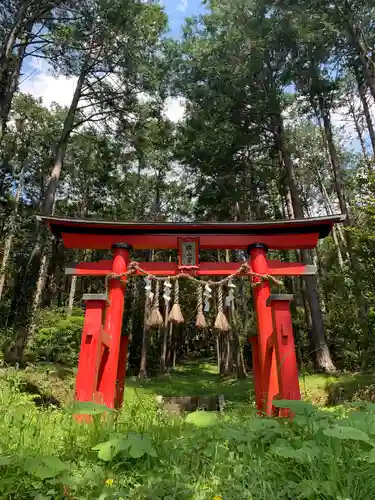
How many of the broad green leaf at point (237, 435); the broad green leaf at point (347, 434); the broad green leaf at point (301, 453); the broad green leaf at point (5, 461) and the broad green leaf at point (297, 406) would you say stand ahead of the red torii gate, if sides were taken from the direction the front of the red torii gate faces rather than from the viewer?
5

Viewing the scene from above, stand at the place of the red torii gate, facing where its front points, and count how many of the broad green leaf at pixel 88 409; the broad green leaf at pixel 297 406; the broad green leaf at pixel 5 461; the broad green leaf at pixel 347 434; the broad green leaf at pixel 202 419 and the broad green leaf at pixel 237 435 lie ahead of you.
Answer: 6

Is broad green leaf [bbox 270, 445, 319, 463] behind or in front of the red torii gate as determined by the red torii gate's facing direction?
in front

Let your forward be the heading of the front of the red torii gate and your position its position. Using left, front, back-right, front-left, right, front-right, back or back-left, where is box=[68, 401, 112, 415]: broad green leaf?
front

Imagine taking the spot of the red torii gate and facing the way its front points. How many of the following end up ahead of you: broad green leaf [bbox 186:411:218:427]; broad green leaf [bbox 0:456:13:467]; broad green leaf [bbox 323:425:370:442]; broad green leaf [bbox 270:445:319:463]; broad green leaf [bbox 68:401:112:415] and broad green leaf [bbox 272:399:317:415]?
6

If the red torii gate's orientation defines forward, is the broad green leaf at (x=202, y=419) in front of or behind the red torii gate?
in front

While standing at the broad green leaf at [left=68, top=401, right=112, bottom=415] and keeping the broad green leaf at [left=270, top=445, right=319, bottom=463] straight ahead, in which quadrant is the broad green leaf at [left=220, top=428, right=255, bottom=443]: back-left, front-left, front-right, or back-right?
front-left

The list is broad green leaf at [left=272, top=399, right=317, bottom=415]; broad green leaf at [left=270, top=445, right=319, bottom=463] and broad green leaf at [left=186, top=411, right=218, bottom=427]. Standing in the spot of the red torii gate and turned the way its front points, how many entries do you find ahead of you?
3

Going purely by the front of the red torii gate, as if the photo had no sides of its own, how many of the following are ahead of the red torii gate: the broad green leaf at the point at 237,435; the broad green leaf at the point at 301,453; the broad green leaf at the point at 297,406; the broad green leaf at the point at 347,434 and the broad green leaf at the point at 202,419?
5

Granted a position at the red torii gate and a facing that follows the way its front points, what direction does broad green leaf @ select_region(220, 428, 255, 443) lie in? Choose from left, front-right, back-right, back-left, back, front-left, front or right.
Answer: front

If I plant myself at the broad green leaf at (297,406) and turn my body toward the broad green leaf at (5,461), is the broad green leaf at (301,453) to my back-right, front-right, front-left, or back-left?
front-left

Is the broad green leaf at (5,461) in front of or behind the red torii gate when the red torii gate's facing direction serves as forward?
in front

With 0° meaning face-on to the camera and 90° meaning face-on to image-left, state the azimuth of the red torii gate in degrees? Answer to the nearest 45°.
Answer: approximately 0°
